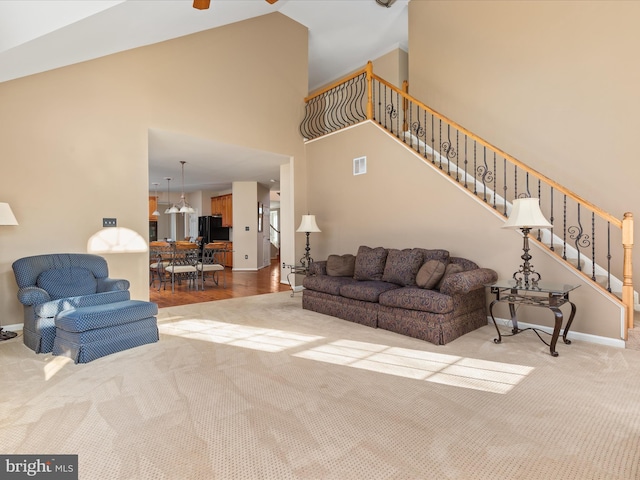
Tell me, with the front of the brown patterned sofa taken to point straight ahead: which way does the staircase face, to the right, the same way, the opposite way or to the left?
to the left

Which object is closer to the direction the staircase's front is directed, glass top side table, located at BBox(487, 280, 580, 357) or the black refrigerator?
the glass top side table

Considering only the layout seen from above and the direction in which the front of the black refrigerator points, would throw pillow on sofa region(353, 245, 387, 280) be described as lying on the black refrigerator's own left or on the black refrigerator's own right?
on the black refrigerator's own left

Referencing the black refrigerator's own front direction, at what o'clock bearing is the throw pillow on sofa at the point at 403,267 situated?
The throw pillow on sofa is roughly at 10 o'clock from the black refrigerator.

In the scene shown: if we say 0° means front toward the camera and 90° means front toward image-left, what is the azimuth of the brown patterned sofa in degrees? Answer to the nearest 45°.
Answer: approximately 45°
